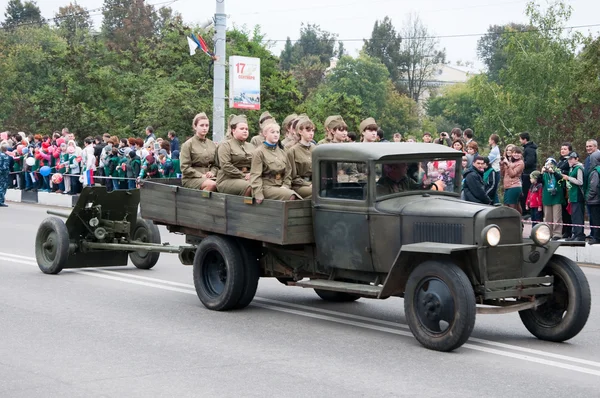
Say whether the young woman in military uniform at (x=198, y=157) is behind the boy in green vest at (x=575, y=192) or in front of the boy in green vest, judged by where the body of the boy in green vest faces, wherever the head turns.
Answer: in front

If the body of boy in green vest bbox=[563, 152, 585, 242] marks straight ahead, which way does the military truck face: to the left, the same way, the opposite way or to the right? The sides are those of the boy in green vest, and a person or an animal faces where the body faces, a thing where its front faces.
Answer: to the left

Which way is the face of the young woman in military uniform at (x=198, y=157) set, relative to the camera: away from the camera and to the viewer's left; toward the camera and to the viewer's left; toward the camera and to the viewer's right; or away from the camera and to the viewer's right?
toward the camera and to the viewer's right

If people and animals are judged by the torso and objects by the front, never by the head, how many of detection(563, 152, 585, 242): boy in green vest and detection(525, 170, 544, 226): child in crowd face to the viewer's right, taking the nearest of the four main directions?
0
